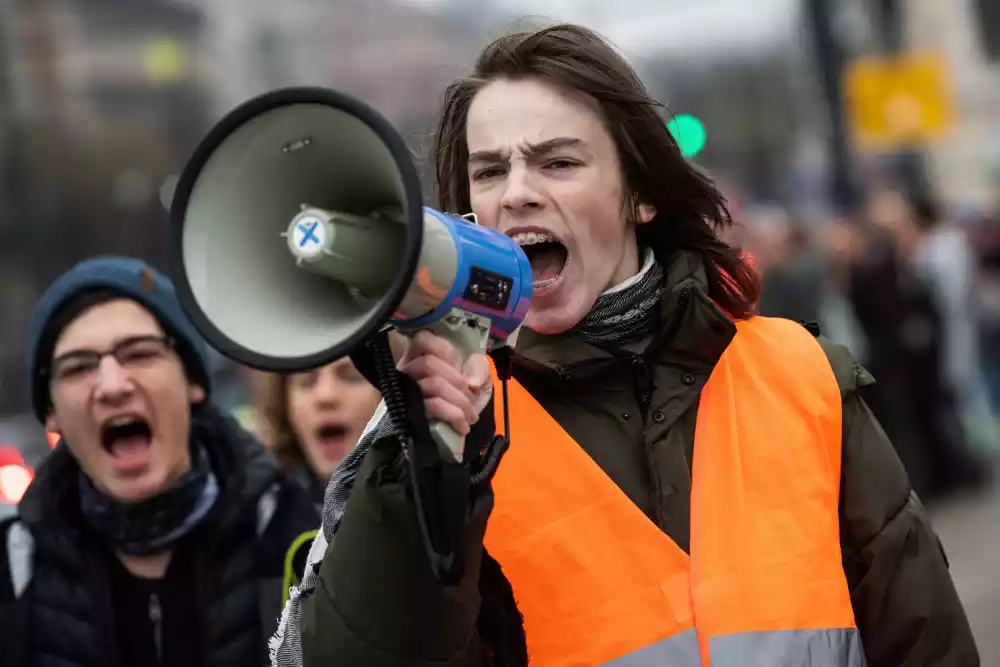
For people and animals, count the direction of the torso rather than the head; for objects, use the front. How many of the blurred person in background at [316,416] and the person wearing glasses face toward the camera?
2

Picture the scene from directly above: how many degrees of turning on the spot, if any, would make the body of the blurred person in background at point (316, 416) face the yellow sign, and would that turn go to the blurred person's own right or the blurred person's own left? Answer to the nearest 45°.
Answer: approximately 135° to the blurred person's own left

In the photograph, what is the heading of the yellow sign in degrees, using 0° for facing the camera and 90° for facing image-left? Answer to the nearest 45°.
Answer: approximately 0°

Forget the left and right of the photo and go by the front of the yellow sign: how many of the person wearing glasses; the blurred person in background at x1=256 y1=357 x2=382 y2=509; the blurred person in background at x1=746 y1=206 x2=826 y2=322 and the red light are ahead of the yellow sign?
4

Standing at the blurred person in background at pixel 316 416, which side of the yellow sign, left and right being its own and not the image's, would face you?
front

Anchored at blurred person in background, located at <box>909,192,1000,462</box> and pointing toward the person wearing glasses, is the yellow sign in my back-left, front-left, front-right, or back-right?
back-right

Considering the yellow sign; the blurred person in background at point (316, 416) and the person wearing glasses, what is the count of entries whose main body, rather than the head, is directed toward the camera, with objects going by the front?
3

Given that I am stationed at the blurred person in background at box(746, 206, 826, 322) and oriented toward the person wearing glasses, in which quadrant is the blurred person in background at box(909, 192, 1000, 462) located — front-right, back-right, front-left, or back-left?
back-left

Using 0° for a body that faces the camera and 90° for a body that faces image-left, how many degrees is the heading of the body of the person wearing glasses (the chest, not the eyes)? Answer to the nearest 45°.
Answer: approximately 0°

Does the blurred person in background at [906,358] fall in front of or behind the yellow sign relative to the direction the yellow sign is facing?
in front

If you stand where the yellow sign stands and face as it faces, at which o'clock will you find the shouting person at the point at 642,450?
The shouting person is roughly at 12 o'clock from the yellow sign.

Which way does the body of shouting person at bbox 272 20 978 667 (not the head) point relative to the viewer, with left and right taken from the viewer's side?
facing the viewer and to the left of the viewer
